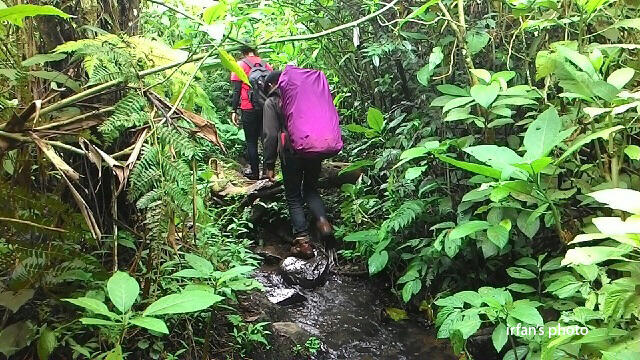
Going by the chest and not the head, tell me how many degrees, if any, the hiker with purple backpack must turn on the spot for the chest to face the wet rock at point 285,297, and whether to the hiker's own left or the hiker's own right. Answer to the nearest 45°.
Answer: approximately 135° to the hiker's own left

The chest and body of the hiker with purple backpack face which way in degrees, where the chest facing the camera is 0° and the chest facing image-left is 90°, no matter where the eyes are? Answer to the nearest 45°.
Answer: approximately 135°

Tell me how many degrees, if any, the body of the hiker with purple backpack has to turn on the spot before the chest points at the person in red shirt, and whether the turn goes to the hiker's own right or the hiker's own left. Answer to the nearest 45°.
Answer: approximately 45° to the hiker's own right

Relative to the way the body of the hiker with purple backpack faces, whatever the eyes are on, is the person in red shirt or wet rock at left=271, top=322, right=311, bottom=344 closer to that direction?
the person in red shirt
